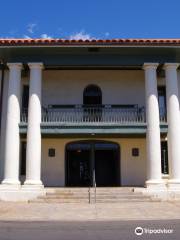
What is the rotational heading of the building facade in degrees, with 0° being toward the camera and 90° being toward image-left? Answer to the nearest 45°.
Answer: approximately 0°
